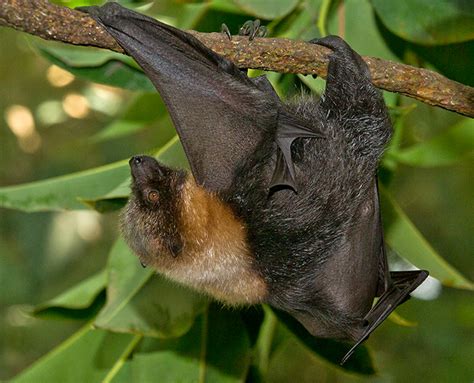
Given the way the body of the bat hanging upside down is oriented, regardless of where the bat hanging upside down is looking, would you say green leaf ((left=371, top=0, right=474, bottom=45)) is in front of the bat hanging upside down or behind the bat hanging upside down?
behind
